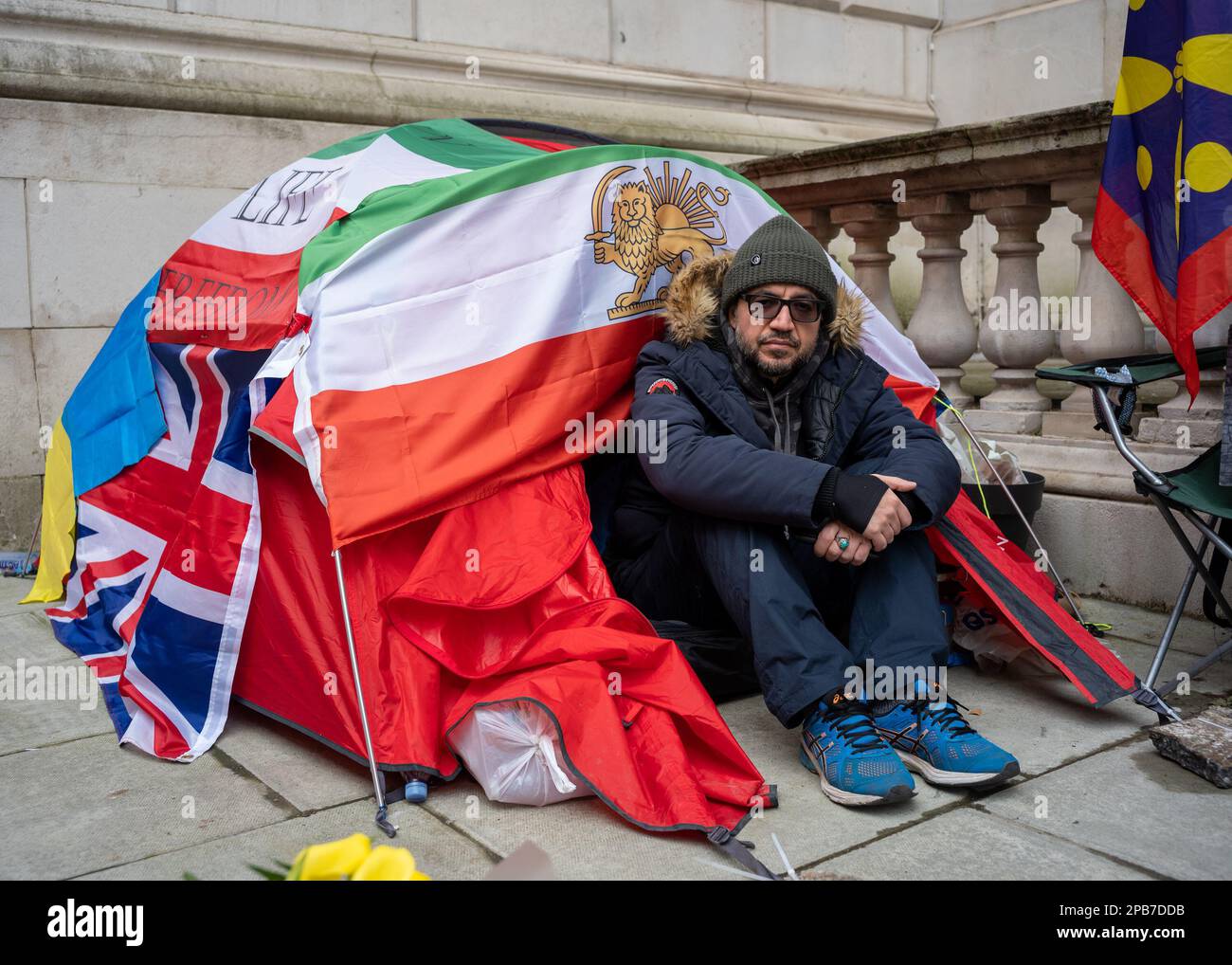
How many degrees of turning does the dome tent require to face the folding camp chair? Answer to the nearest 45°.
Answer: approximately 45° to its left

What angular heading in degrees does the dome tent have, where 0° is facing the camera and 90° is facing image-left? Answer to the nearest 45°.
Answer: approximately 315°

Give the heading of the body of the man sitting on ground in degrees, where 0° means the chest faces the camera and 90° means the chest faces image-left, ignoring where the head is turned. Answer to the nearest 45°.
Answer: approximately 315°

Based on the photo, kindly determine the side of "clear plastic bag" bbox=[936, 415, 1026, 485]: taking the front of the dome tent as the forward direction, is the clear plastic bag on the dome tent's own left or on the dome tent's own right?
on the dome tent's own left

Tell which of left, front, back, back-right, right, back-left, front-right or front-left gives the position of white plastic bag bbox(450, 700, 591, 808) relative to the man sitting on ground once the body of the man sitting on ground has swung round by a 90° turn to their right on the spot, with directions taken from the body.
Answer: front
